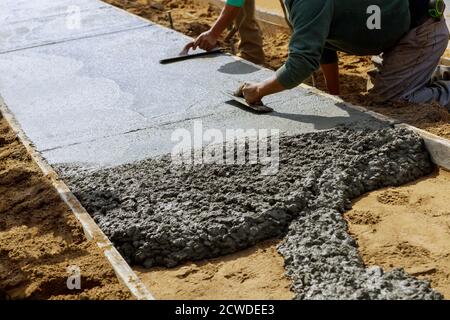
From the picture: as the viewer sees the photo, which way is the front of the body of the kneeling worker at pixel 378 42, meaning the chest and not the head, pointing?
to the viewer's left
